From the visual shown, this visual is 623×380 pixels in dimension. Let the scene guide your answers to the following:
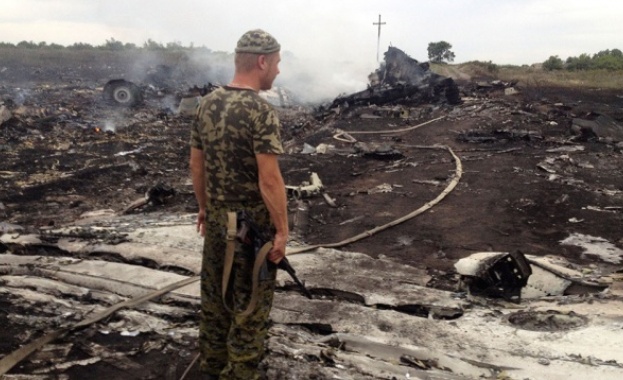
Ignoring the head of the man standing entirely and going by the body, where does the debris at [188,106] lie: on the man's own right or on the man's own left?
on the man's own left

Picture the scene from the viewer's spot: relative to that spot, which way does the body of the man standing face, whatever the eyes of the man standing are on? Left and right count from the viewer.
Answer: facing away from the viewer and to the right of the viewer

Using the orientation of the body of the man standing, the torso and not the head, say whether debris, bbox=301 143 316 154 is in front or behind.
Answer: in front

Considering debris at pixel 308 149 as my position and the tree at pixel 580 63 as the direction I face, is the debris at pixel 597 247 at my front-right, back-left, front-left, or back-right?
back-right

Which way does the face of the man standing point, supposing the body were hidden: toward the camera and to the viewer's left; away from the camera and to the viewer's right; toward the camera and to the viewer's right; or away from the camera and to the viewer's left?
away from the camera and to the viewer's right

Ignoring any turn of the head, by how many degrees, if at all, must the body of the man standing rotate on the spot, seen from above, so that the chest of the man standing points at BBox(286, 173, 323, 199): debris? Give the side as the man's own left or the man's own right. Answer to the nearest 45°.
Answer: approximately 45° to the man's own left

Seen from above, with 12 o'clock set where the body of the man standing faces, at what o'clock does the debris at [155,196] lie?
The debris is roughly at 10 o'clock from the man standing.

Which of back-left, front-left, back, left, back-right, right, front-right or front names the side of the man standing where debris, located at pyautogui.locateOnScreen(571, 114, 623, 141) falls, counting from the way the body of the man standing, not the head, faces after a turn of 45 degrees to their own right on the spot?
front-left

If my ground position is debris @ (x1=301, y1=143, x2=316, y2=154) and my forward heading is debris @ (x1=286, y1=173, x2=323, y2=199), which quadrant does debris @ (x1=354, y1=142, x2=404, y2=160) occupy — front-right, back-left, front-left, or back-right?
front-left

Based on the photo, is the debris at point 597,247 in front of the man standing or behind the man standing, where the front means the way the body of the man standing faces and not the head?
in front
